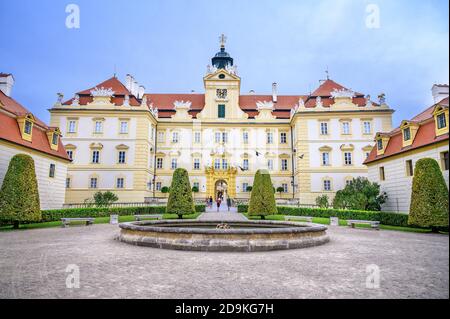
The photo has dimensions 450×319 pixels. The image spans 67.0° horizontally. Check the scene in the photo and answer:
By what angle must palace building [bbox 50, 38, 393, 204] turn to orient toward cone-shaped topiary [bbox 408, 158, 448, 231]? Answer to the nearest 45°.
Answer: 0° — it already faces it

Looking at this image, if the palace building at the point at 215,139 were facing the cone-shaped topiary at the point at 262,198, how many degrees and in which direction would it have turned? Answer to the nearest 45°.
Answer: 0° — it already faces it

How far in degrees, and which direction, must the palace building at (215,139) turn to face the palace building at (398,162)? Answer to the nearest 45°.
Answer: approximately 45° to its left

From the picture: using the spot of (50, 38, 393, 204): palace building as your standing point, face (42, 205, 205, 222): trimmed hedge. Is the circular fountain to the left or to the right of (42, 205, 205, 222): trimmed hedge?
left

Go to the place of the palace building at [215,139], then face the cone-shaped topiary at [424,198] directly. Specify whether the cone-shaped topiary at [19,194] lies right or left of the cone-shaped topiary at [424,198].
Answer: right

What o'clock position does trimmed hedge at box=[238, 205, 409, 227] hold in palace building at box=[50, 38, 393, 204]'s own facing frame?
The trimmed hedge is roughly at 11 o'clock from the palace building.

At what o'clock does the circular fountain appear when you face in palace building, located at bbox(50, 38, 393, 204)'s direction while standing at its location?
The circular fountain is roughly at 12 o'clock from the palace building.

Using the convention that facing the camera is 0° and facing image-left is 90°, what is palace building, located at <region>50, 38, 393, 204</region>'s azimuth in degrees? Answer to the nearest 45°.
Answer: approximately 0°

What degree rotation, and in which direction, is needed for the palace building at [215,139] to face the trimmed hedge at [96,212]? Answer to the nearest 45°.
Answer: approximately 45° to its right

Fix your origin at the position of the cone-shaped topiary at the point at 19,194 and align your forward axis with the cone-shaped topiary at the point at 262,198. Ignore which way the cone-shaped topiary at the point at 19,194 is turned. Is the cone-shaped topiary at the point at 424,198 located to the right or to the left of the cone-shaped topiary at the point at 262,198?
right
